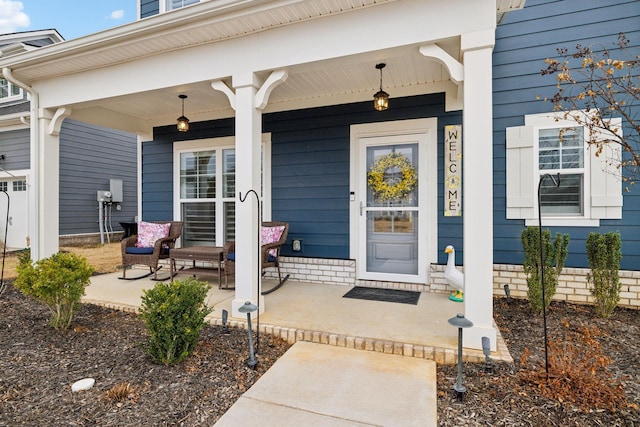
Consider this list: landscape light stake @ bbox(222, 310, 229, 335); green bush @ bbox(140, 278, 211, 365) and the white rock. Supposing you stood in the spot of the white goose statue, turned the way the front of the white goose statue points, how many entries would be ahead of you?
3

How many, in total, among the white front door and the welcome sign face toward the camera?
2

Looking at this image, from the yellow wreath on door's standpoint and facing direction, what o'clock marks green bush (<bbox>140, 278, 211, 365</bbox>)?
The green bush is roughly at 1 o'clock from the yellow wreath on door.

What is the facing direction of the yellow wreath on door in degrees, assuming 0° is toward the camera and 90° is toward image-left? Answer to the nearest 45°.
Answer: approximately 0°

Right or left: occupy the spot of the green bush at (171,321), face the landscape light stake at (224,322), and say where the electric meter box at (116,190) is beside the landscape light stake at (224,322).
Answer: left

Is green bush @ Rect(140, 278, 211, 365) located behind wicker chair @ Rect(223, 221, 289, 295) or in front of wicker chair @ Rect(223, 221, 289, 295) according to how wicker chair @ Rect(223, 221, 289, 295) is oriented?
in front

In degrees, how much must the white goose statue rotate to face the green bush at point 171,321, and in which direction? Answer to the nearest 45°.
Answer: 0° — it already faces it

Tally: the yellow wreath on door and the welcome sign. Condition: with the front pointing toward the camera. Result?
2

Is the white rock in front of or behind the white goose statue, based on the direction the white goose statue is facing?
in front

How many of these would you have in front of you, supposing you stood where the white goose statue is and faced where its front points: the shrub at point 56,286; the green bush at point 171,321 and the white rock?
3
